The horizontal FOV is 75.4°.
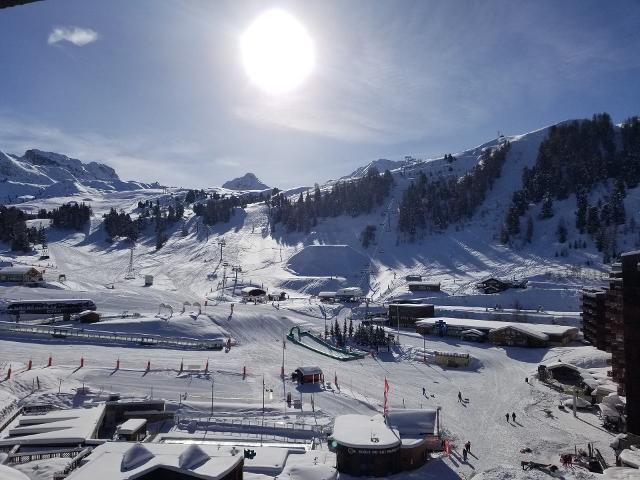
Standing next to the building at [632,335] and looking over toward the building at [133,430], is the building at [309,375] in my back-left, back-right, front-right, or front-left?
front-right

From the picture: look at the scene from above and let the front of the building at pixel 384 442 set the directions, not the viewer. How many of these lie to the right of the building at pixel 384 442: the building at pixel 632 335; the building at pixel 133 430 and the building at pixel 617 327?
1

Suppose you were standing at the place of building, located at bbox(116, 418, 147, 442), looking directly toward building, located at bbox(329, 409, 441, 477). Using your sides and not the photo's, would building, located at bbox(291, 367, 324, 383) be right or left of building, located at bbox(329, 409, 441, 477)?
left

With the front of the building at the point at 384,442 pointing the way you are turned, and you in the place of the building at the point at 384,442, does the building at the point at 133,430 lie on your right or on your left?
on your right

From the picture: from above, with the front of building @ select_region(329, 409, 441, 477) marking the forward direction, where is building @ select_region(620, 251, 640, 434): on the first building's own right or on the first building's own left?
on the first building's own left

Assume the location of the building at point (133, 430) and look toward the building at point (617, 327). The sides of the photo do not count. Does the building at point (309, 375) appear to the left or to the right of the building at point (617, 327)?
left

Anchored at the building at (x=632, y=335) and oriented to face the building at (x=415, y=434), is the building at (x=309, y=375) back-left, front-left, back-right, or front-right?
front-right

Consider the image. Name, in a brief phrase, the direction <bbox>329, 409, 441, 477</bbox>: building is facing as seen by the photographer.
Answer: facing the viewer

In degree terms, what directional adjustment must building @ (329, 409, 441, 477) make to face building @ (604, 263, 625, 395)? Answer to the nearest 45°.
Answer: approximately 135° to its left

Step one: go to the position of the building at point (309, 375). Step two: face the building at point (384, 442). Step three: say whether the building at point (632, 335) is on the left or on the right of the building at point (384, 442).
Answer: left

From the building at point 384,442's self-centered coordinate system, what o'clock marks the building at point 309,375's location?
the building at point 309,375 is roughly at 5 o'clock from the building at point 384,442.

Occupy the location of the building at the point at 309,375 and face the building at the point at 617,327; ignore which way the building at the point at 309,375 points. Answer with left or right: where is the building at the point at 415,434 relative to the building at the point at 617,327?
right

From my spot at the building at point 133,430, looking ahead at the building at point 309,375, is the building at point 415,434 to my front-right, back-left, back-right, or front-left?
front-right
